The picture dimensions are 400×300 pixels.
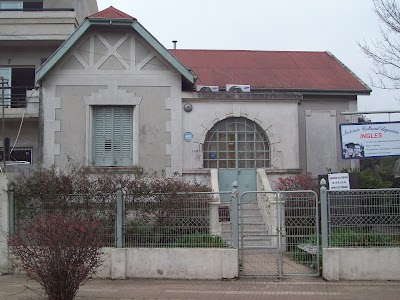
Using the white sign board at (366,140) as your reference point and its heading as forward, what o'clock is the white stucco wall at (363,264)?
The white stucco wall is roughly at 12 o'clock from the white sign board.

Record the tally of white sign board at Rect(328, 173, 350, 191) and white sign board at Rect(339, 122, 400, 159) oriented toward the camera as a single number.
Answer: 2

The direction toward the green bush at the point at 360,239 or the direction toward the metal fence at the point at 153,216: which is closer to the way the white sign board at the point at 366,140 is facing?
the green bush

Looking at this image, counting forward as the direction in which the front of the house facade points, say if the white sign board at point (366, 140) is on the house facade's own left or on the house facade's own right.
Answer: on the house facade's own left

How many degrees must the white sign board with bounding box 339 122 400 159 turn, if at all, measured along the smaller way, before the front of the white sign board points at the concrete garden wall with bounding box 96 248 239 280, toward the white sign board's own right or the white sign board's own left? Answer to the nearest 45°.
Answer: approximately 45° to the white sign board's own right

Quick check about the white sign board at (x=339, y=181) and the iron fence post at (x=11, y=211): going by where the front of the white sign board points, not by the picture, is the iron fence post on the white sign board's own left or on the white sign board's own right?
on the white sign board's own right

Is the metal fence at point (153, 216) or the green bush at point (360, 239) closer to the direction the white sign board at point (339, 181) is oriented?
the green bush

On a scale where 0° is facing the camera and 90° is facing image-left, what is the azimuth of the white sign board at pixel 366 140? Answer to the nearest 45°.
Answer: approximately 0°
